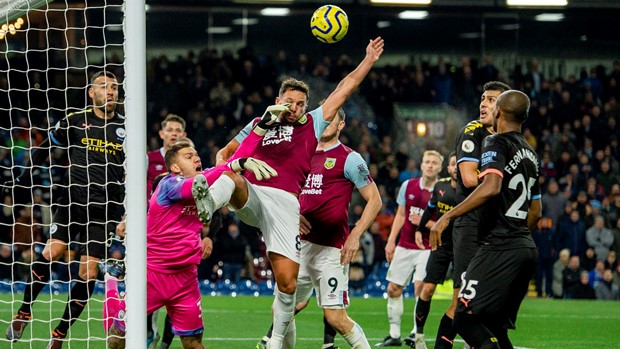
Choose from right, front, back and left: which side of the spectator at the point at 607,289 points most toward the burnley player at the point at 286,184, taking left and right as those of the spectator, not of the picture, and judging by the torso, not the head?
front

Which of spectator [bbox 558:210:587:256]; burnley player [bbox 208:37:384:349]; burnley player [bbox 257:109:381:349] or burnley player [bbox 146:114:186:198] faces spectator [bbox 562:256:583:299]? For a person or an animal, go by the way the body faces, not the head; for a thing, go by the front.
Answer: spectator [bbox 558:210:587:256]

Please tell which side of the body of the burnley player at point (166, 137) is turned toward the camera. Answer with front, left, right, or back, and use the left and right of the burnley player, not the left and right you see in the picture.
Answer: front

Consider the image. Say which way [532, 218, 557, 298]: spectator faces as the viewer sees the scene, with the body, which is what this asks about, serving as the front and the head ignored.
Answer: toward the camera

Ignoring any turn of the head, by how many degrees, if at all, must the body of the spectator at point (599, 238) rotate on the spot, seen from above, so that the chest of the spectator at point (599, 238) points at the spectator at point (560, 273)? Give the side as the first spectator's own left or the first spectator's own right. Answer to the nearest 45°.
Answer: approximately 45° to the first spectator's own right

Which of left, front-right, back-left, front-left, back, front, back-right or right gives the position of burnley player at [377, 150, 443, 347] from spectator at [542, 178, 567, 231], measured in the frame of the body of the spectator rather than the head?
front

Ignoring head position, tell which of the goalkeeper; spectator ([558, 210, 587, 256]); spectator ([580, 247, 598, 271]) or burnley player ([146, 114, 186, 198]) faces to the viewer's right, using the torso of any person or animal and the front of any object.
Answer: the goalkeeper

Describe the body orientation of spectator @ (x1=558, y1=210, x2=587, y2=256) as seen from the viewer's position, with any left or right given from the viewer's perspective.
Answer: facing the viewer

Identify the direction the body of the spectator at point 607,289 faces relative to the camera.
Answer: toward the camera

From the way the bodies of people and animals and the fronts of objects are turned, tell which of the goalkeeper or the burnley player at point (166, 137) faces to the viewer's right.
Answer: the goalkeeper

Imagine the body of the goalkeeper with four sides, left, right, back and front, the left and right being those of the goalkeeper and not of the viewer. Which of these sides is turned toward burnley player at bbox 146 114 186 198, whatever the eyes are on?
left

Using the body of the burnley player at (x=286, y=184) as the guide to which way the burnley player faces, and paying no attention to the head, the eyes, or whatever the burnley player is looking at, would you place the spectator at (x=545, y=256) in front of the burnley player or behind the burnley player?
behind

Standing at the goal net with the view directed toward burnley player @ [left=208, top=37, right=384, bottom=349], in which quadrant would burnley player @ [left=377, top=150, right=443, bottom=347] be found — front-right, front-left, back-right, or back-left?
front-left
